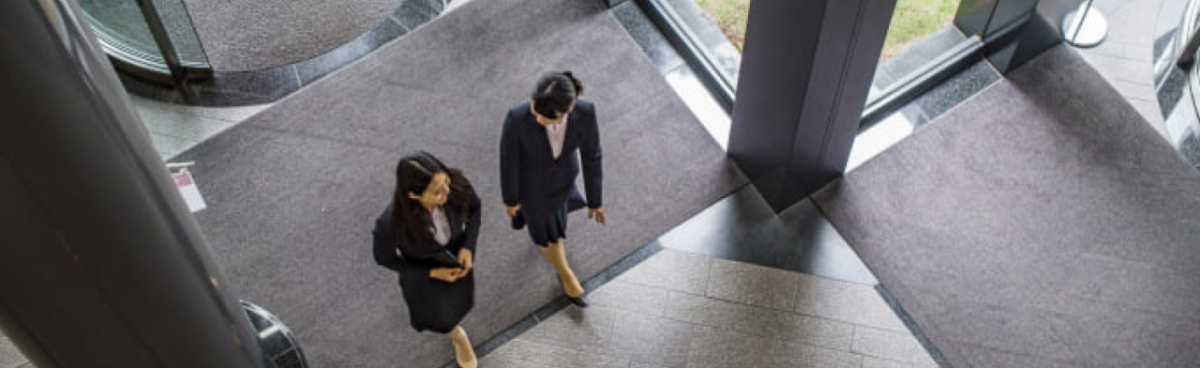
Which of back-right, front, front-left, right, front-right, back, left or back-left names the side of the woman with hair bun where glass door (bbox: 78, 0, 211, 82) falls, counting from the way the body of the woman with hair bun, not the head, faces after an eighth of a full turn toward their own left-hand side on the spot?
back

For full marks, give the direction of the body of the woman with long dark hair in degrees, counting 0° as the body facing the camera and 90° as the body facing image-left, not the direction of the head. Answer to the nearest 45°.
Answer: approximately 315°

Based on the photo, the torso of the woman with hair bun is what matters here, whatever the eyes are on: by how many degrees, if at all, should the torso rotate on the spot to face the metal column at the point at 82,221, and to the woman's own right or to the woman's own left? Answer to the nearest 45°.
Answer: approximately 45° to the woman's own right

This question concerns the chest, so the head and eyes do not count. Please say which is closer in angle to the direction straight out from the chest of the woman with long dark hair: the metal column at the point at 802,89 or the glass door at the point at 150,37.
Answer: the metal column

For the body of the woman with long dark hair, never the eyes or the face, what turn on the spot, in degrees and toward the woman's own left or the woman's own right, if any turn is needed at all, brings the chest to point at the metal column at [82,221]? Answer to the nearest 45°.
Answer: approximately 90° to the woman's own right

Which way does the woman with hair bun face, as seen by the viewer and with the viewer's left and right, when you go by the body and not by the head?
facing the viewer

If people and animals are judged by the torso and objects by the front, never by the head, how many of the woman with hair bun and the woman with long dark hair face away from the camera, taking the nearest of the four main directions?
0

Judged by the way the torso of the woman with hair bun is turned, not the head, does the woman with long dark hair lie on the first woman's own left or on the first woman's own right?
on the first woman's own right

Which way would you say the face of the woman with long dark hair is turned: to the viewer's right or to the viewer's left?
to the viewer's right
